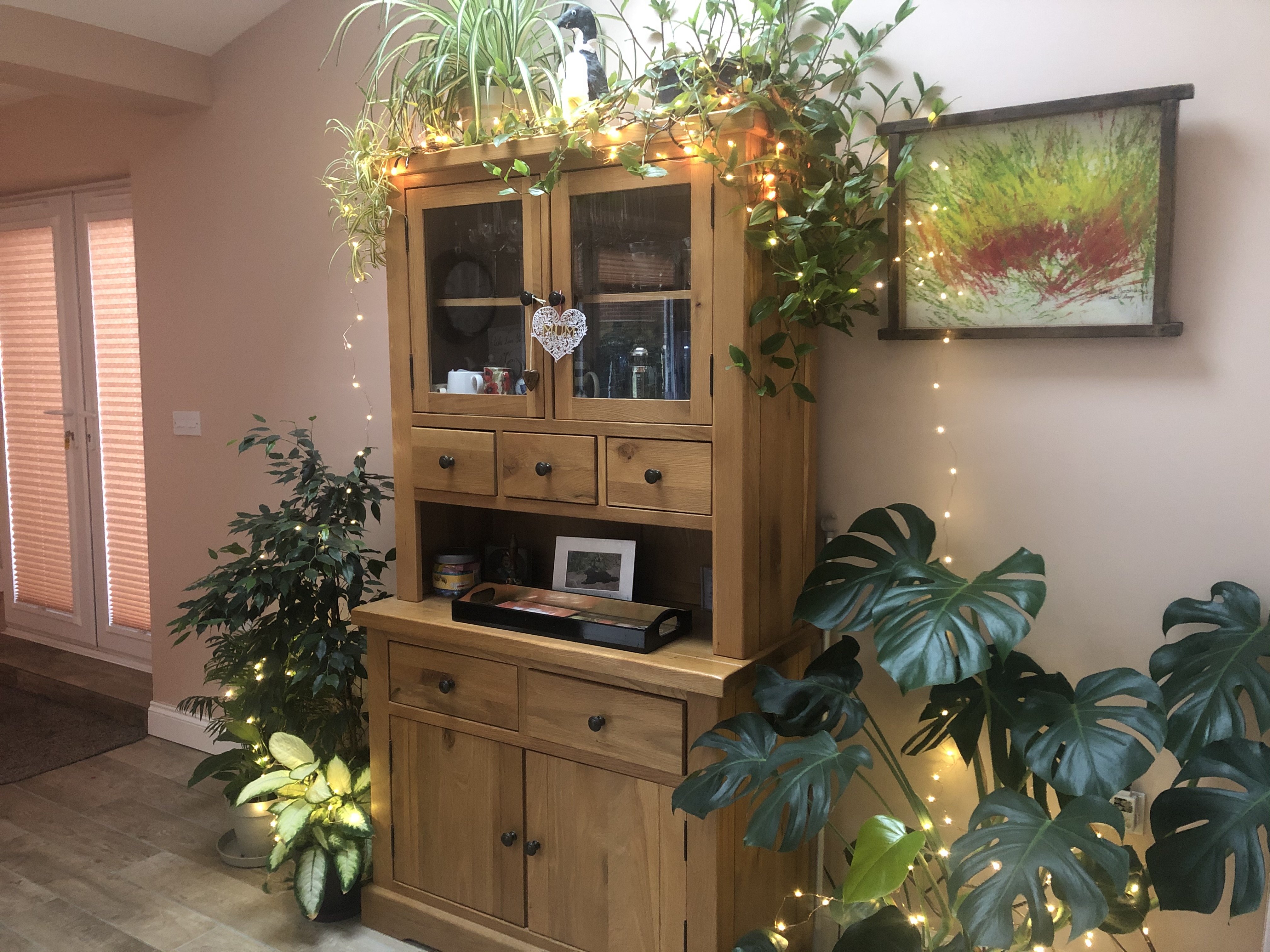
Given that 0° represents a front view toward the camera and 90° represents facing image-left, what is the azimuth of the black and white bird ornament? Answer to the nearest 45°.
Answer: approximately 45°

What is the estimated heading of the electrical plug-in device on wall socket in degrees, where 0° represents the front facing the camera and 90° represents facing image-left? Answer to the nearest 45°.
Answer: approximately 45°

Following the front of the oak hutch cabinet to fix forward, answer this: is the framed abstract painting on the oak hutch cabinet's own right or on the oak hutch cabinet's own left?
on the oak hutch cabinet's own left
